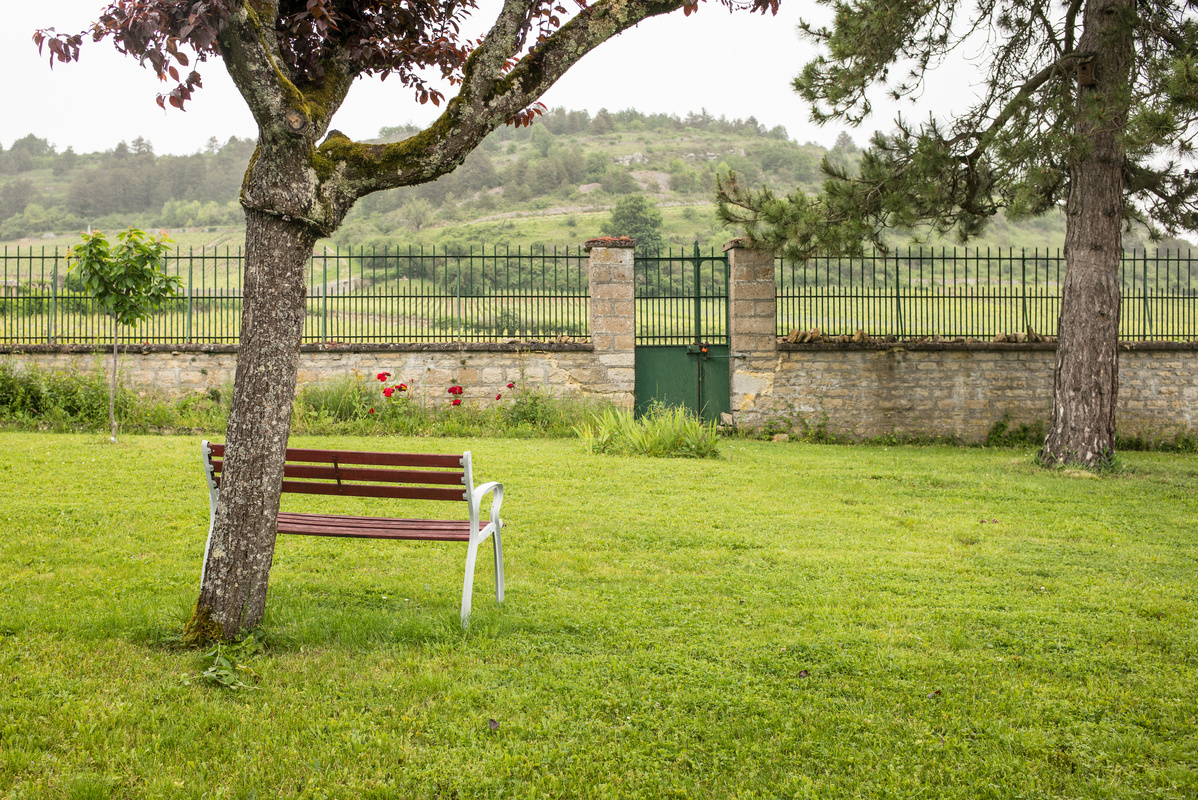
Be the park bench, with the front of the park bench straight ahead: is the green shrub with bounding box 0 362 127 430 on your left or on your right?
on your left

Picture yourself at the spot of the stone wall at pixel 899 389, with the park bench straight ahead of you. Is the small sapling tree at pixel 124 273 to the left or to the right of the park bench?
right

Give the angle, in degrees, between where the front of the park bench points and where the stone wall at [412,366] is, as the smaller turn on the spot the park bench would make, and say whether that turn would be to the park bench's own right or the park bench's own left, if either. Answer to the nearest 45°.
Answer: approximately 45° to the park bench's own left

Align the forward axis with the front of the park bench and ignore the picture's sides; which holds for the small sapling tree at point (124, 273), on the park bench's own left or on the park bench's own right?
on the park bench's own left

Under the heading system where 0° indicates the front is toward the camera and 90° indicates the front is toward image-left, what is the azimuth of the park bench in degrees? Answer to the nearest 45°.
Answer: approximately 225°

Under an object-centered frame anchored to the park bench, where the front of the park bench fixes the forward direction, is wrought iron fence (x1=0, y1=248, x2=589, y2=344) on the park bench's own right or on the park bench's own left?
on the park bench's own left
